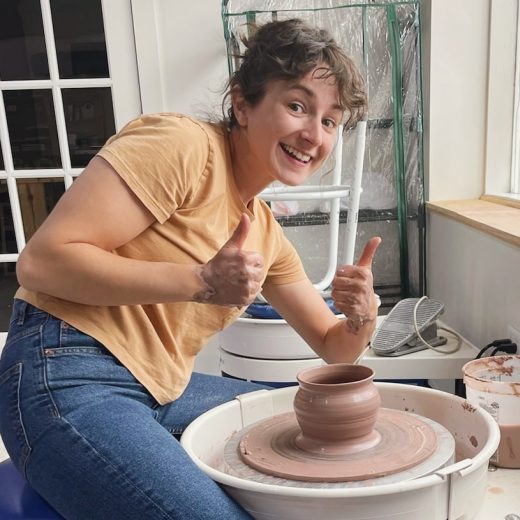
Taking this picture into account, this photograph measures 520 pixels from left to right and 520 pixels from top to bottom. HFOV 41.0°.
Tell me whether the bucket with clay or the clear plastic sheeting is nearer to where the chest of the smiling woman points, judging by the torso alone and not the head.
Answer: the bucket with clay

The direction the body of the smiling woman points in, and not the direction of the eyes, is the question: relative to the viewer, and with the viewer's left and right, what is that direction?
facing the viewer and to the right of the viewer

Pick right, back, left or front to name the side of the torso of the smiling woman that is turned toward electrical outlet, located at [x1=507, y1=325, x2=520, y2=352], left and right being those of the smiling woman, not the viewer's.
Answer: left

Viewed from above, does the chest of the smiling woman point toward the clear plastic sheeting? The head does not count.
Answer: no

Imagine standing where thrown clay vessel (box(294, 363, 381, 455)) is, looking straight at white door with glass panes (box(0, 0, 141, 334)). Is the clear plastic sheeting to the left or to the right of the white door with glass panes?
right

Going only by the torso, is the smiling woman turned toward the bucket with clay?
no
